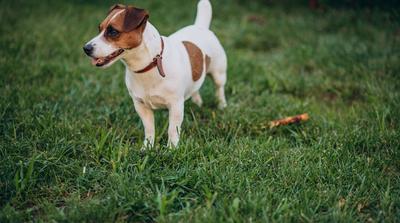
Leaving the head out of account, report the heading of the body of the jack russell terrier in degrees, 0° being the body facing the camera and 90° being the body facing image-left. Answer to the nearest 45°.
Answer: approximately 45°
